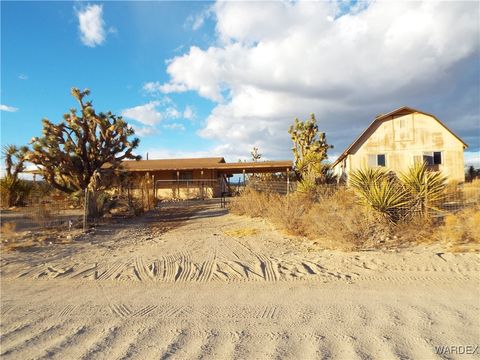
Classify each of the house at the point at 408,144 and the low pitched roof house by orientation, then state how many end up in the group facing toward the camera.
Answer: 2

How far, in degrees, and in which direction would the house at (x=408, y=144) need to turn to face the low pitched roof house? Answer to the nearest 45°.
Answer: approximately 90° to its right

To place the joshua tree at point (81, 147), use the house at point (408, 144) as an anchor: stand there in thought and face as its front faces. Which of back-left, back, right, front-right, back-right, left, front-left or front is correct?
front-right

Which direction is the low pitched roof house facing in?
toward the camera

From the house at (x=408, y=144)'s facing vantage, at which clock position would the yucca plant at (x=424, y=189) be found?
The yucca plant is roughly at 12 o'clock from the house.

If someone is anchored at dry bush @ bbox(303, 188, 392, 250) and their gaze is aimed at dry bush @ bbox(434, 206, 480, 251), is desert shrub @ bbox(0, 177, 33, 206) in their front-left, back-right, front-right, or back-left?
back-left

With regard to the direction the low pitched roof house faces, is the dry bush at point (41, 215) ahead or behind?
ahead

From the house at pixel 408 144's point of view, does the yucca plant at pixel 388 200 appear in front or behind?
in front

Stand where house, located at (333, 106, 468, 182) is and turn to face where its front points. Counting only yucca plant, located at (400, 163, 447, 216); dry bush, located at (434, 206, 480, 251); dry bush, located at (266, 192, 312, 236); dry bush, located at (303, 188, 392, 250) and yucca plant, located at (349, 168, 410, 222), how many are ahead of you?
5
